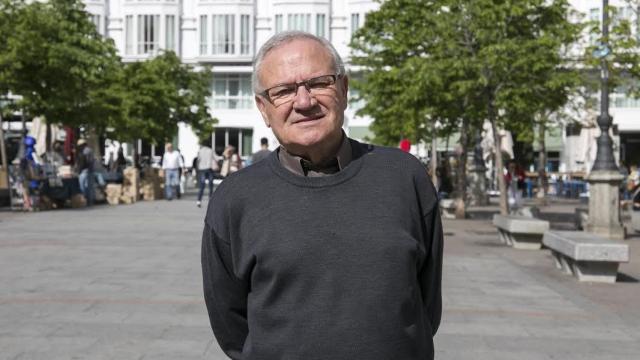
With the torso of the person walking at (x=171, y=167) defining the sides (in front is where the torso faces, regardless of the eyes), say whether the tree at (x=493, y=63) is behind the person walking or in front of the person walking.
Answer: in front

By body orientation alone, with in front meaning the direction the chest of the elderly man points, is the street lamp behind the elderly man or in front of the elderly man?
behind

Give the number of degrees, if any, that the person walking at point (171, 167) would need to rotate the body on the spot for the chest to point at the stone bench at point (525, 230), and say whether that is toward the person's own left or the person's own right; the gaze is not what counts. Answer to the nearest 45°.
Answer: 0° — they already face it

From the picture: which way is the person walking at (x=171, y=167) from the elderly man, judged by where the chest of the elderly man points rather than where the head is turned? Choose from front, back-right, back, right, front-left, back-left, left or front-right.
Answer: back

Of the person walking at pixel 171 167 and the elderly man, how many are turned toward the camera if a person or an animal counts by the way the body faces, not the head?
2

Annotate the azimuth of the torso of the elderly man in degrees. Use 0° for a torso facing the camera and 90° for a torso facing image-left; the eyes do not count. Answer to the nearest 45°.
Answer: approximately 0°
